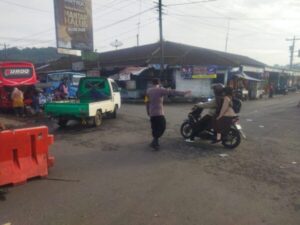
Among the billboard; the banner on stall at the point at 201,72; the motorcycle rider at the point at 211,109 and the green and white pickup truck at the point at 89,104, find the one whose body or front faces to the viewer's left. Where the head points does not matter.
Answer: the motorcycle rider

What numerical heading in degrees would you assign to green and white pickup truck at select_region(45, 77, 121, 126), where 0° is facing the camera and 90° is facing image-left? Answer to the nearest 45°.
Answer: approximately 225°

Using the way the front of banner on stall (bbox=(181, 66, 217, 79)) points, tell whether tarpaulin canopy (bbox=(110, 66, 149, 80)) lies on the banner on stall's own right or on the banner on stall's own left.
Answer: on the banner on stall's own right

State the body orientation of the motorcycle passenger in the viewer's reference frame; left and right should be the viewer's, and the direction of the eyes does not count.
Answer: facing to the left of the viewer

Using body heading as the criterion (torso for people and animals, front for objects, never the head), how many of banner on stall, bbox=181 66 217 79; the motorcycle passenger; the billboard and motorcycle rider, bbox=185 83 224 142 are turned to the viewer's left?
2

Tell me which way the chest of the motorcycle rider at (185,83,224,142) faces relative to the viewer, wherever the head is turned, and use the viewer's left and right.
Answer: facing to the left of the viewer

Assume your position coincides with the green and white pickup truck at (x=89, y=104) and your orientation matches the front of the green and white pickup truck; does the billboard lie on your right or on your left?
on your left

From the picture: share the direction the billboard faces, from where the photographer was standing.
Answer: facing the viewer

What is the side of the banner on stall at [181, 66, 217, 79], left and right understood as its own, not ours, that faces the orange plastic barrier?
front

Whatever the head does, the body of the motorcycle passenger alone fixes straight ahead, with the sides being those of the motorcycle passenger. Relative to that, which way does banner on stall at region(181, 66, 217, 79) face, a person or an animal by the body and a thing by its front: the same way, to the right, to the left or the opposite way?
to the left

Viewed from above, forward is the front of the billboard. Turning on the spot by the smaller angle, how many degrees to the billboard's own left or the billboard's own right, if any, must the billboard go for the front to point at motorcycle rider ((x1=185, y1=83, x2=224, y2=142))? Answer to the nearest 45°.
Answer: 0° — it already faces them

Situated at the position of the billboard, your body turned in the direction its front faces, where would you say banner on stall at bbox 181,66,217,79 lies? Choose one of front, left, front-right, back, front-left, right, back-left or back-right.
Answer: left
